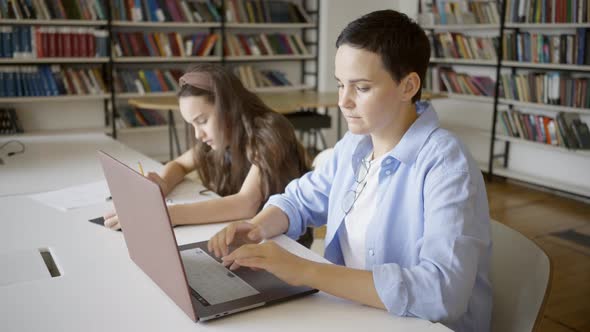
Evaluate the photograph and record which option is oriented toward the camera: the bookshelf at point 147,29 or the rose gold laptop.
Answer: the bookshelf

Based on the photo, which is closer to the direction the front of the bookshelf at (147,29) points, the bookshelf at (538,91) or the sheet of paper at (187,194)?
the sheet of paper

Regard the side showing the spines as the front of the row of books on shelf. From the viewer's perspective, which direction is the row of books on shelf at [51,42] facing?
toward the camera

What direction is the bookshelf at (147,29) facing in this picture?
toward the camera

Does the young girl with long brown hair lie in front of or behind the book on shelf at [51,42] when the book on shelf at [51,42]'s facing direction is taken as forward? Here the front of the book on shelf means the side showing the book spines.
in front

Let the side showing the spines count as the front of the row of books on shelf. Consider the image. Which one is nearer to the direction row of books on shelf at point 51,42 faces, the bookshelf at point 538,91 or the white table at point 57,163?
the white table

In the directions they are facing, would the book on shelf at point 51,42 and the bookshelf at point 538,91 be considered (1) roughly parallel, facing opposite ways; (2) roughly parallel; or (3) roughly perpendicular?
roughly perpendicular

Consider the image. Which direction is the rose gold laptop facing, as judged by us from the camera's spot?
facing away from the viewer and to the right of the viewer

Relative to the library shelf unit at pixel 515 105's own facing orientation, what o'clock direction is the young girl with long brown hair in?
The young girl with long brown hair is roughly at 11 o'clock from the library shelf unit.

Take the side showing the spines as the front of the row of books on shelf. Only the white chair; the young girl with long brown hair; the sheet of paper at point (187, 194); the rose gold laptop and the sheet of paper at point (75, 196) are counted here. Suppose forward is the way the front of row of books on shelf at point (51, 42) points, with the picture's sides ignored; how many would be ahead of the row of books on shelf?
5

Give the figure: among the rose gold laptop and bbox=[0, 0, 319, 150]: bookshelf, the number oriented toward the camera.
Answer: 1

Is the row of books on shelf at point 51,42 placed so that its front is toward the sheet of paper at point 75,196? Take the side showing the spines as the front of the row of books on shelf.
yes

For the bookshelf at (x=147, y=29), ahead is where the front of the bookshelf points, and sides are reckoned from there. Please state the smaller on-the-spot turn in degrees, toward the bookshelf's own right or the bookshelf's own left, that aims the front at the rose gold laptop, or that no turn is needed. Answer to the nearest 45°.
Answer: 0° — it already faces it

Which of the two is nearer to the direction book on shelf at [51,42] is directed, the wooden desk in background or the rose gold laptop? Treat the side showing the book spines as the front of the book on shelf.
the rose gold laptop

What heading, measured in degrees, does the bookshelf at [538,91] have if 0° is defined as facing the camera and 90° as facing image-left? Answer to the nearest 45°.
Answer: approximately 45°
